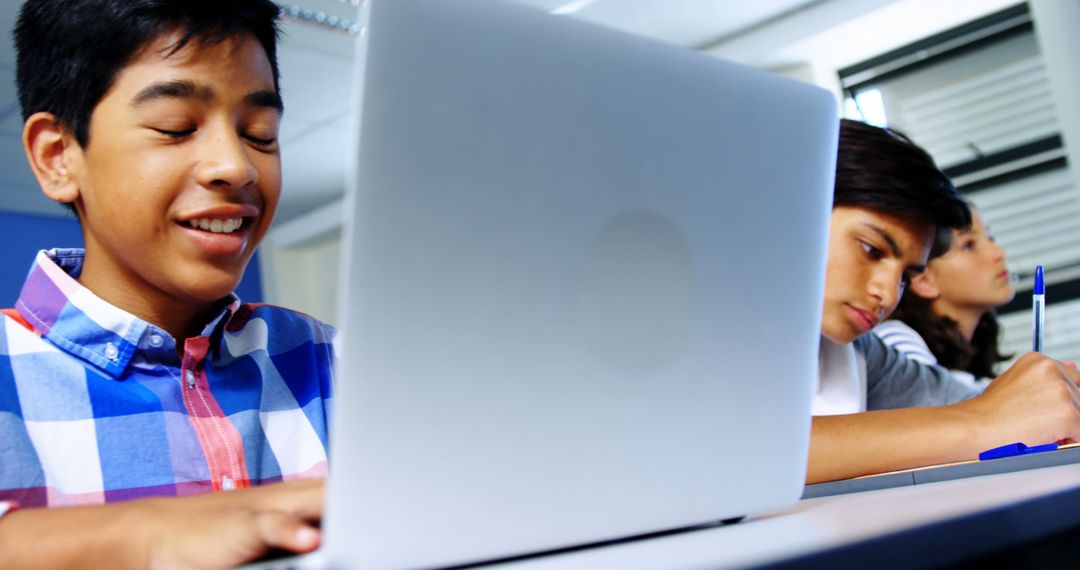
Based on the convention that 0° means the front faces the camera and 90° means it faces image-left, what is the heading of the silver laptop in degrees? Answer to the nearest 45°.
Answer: approximately 135°

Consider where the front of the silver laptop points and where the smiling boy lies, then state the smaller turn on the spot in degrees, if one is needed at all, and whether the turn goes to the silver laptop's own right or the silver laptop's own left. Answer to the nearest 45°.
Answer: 0° — it already faces them

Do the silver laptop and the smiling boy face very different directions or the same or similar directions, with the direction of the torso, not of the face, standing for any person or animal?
very different directions
